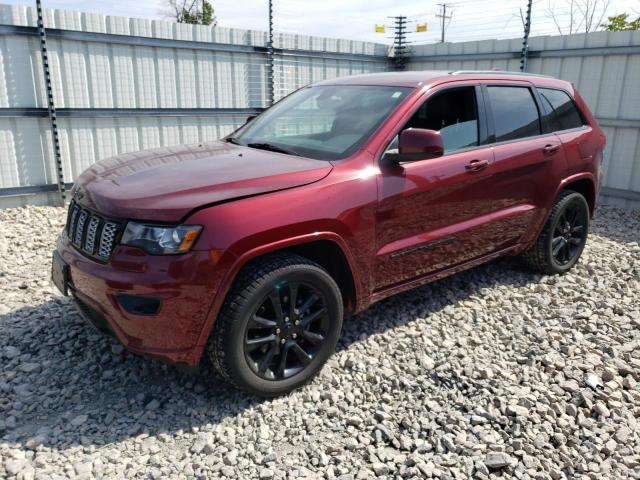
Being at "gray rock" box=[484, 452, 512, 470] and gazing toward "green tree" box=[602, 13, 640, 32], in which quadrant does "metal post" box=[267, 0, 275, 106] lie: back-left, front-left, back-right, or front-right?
front-left

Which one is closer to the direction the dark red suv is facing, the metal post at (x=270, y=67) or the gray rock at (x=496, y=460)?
the gray rock

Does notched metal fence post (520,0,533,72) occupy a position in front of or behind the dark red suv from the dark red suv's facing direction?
behind

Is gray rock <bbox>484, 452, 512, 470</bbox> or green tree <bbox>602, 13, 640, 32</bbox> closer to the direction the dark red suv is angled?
the gray rock

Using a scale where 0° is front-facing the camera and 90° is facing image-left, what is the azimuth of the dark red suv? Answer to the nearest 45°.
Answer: approximately 45°

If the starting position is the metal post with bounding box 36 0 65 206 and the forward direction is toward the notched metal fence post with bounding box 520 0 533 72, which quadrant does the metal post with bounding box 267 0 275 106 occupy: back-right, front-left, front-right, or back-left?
front-left

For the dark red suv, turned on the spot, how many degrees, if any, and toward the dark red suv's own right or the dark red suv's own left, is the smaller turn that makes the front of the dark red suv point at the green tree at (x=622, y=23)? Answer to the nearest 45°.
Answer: approximately 180°

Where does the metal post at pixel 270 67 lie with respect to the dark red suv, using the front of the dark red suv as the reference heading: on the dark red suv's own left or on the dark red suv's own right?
on the dark red suv's own right

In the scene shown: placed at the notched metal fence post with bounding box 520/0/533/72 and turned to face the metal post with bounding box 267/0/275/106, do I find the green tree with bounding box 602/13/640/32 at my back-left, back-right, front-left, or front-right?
back-right

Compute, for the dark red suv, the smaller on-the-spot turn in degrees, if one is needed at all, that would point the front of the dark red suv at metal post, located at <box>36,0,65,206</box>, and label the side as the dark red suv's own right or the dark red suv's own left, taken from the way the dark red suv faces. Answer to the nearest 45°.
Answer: approximately 90° to the dark red suv's own right
